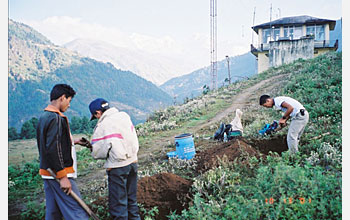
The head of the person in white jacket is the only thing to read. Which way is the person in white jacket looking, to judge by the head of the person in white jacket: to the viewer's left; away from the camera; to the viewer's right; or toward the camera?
to the viewer's left

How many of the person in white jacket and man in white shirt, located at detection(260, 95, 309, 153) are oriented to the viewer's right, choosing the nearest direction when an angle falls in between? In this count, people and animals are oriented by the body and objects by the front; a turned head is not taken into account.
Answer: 0

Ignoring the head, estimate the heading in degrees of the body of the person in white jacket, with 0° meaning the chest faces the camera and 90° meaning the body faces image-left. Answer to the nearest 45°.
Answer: approximately 135°

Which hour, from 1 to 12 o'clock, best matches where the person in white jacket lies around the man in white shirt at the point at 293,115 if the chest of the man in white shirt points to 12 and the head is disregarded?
The person in white jacket is roughly at 10 o'clock from the man in white shirt.

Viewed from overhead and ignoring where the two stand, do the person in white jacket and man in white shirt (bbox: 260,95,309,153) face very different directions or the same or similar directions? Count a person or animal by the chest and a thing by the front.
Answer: same or similar directions

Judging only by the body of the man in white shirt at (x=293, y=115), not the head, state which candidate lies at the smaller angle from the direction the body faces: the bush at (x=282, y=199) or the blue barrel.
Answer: the blue barrel

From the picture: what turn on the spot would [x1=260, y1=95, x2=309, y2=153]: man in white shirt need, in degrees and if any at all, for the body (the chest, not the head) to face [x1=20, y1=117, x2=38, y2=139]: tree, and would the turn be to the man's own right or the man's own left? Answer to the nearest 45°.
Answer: approximately 45° to the man's own right

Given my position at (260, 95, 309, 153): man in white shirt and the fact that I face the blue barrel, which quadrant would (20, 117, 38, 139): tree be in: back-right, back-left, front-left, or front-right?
front-right

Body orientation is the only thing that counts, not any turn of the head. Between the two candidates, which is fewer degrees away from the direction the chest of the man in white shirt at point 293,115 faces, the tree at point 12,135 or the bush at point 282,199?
the tree

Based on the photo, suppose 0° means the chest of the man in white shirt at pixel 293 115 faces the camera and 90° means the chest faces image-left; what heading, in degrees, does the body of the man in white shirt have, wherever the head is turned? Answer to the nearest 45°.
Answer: approximately 90°

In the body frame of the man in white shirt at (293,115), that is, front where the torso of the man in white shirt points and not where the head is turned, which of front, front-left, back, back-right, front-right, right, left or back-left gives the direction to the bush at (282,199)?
left
